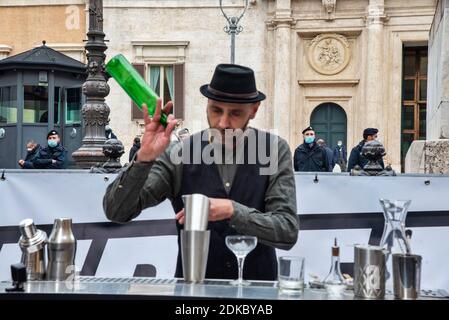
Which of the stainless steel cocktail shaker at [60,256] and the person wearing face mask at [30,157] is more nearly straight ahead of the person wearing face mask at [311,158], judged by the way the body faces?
the stainless steel cocktail shaker

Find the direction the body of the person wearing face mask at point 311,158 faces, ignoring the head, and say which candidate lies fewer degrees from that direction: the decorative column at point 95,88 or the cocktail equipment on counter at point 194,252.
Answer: the cocktail equipment on counter

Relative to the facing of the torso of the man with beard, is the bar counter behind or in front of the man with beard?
in front

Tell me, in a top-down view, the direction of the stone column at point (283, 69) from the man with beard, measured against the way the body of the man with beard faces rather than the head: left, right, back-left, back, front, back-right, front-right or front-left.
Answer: back

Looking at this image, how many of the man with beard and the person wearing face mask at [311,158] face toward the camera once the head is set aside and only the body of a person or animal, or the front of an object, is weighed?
2

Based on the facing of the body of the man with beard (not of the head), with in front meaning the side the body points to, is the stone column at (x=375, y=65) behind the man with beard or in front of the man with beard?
behind

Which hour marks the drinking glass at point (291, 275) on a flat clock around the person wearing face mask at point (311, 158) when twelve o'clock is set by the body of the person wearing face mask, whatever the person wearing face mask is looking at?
The drinking glass is roughly at 12 o'clock from the person wearing face mask.

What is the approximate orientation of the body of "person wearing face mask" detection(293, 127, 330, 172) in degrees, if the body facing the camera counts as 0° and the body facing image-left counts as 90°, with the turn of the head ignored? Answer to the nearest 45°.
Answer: approximately 0°

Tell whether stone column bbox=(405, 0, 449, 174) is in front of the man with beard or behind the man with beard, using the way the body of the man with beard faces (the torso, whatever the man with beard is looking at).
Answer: behind

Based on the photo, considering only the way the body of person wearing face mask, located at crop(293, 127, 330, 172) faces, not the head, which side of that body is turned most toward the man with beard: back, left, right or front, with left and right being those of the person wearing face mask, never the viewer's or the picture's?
front

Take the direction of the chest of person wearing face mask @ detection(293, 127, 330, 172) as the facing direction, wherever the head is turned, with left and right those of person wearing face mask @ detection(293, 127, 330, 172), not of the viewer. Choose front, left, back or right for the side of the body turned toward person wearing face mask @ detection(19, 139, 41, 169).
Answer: right
